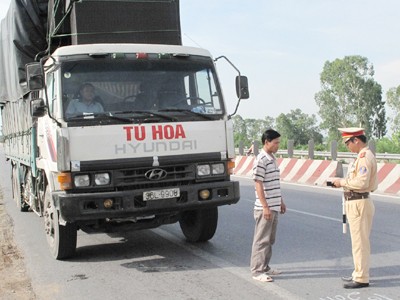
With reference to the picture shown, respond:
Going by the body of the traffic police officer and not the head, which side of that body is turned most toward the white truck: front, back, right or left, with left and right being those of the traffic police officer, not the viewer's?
front

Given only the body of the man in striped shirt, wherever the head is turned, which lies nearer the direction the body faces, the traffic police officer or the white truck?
the traffic police officer

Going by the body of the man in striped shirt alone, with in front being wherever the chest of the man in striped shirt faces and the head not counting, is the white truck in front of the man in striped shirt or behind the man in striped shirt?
behind

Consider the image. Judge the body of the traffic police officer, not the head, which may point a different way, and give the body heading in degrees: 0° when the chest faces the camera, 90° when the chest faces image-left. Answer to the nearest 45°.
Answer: approximately 90°

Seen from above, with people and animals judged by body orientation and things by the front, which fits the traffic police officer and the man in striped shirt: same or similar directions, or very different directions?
very different directions

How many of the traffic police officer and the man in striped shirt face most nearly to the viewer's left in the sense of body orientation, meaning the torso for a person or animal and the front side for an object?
1

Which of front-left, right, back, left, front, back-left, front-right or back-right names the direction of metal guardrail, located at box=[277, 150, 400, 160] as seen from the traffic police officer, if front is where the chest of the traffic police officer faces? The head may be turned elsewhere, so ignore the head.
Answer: right
